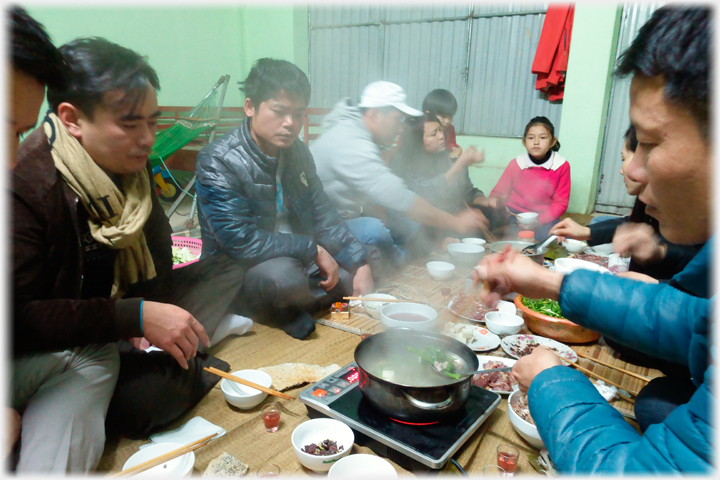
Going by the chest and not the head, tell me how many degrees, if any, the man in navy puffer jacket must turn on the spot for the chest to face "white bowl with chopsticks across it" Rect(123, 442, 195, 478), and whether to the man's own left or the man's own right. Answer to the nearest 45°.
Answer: approximately 45° to the man's own right

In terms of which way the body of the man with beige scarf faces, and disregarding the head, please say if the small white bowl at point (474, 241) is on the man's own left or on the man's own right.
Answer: on the man's own left

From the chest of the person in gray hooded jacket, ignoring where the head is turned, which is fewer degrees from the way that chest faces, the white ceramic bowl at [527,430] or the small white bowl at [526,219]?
the small white bowl

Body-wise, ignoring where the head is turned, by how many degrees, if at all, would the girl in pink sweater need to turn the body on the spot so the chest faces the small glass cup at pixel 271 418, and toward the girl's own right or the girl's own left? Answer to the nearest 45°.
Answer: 0° — they already face it

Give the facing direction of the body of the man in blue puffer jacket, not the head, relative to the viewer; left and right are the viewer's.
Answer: facing to the left of the viewer

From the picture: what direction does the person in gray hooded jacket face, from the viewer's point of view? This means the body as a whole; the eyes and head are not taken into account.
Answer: to the viewer's right

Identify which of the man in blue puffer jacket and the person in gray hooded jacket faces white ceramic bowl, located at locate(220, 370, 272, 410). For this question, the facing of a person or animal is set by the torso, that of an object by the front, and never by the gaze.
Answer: the man in blue puffer jacket

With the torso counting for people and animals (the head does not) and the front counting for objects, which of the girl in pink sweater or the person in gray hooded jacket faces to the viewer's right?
the person in gray hooded jacket
